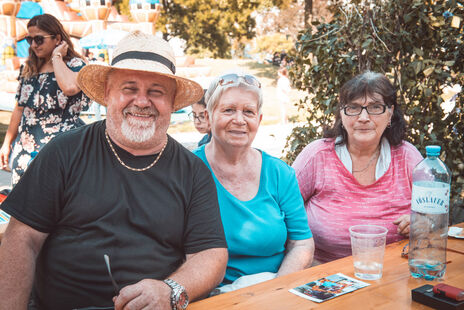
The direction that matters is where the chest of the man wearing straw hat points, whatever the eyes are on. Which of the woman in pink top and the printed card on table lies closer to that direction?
the printed card on table

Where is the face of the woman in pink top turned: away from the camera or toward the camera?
toward the camera

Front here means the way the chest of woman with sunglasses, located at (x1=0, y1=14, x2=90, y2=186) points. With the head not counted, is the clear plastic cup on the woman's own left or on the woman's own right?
on the woman's own left

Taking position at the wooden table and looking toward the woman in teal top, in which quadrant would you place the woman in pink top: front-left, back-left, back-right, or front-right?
front-right

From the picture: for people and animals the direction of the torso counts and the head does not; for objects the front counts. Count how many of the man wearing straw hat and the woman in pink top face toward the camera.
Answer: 2

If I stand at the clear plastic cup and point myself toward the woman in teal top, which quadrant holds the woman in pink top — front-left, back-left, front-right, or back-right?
front-right

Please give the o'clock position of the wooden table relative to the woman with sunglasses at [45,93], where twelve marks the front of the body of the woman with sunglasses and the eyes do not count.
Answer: The wooden table is roughly at 10 o'clock from the woman with sunglasses.

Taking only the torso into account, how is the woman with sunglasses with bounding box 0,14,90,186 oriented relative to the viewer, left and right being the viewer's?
facing the viewer and to the left of the viewer

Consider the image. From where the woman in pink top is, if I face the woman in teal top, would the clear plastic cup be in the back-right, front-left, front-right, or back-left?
front-left

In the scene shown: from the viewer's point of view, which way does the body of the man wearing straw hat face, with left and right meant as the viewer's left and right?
facing the viewer

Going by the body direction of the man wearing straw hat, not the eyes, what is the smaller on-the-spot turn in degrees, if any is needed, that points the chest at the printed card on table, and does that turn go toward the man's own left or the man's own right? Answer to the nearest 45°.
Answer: approximately 45° to the man's own left

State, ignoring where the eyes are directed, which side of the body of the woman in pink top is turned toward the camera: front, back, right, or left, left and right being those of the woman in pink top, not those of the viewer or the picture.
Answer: front

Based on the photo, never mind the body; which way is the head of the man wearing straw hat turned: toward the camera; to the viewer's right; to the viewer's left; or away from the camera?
toward the camera
